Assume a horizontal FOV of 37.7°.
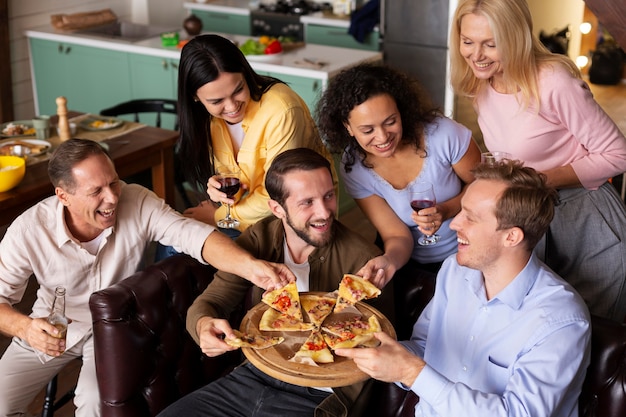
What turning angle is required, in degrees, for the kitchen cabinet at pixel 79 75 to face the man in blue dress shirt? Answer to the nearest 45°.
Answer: approximately 45° to its left

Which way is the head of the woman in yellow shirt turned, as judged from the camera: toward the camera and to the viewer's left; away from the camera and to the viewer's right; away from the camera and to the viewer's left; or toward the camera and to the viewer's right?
toward the camera and to the viewer's right

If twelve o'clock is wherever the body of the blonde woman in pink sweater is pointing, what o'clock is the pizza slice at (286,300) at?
The pizza slice is roughly at 12 o'clock from the blonde woman in pink sweater.

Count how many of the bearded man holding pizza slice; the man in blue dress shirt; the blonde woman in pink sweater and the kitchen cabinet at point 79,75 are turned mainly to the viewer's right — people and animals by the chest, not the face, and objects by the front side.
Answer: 0

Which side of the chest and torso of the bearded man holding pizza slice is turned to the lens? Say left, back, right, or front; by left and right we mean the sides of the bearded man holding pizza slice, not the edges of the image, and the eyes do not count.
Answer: front

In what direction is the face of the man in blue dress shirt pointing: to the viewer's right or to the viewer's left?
to the viewer's left

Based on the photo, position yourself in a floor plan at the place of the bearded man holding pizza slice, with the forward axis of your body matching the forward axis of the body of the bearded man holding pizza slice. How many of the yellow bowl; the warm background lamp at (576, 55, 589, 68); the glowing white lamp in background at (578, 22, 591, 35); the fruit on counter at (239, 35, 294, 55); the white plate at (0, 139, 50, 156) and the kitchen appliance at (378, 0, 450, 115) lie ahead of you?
0

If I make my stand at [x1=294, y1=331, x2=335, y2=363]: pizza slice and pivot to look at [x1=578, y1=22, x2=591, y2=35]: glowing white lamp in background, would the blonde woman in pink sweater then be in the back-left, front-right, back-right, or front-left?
front-right

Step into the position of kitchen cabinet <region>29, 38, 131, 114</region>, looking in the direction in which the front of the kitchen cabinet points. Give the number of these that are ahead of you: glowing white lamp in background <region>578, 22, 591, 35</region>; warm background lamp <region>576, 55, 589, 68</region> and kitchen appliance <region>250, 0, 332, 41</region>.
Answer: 0

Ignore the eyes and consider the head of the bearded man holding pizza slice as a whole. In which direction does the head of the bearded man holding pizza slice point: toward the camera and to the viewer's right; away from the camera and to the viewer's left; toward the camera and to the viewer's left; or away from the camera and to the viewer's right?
toward the camera and to the viewer's right

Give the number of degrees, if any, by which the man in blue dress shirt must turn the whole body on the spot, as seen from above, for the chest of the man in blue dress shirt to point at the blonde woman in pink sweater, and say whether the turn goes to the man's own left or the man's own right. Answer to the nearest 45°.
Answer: approximately 135° to the man's own right

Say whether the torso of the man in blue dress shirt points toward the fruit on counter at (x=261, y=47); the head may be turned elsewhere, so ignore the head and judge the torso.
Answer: no

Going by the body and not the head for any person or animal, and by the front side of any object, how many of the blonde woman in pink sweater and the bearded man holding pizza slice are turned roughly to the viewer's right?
0

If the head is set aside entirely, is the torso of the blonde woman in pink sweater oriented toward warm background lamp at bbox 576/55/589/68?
no

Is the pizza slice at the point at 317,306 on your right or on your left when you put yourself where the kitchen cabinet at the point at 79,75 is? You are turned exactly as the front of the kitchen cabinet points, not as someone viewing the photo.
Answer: on your left

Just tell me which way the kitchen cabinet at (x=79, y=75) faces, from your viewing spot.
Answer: facing the viewer and to the left of the viewer

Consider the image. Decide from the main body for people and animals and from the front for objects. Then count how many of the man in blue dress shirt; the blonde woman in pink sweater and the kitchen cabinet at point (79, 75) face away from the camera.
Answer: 0

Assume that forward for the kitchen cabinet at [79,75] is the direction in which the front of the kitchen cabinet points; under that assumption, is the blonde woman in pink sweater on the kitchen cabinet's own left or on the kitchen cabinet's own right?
on the kitchen cabinet's own left

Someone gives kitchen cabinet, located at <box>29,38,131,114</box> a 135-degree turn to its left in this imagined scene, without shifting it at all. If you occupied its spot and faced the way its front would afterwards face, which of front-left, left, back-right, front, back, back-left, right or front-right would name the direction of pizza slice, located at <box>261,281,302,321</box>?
right
